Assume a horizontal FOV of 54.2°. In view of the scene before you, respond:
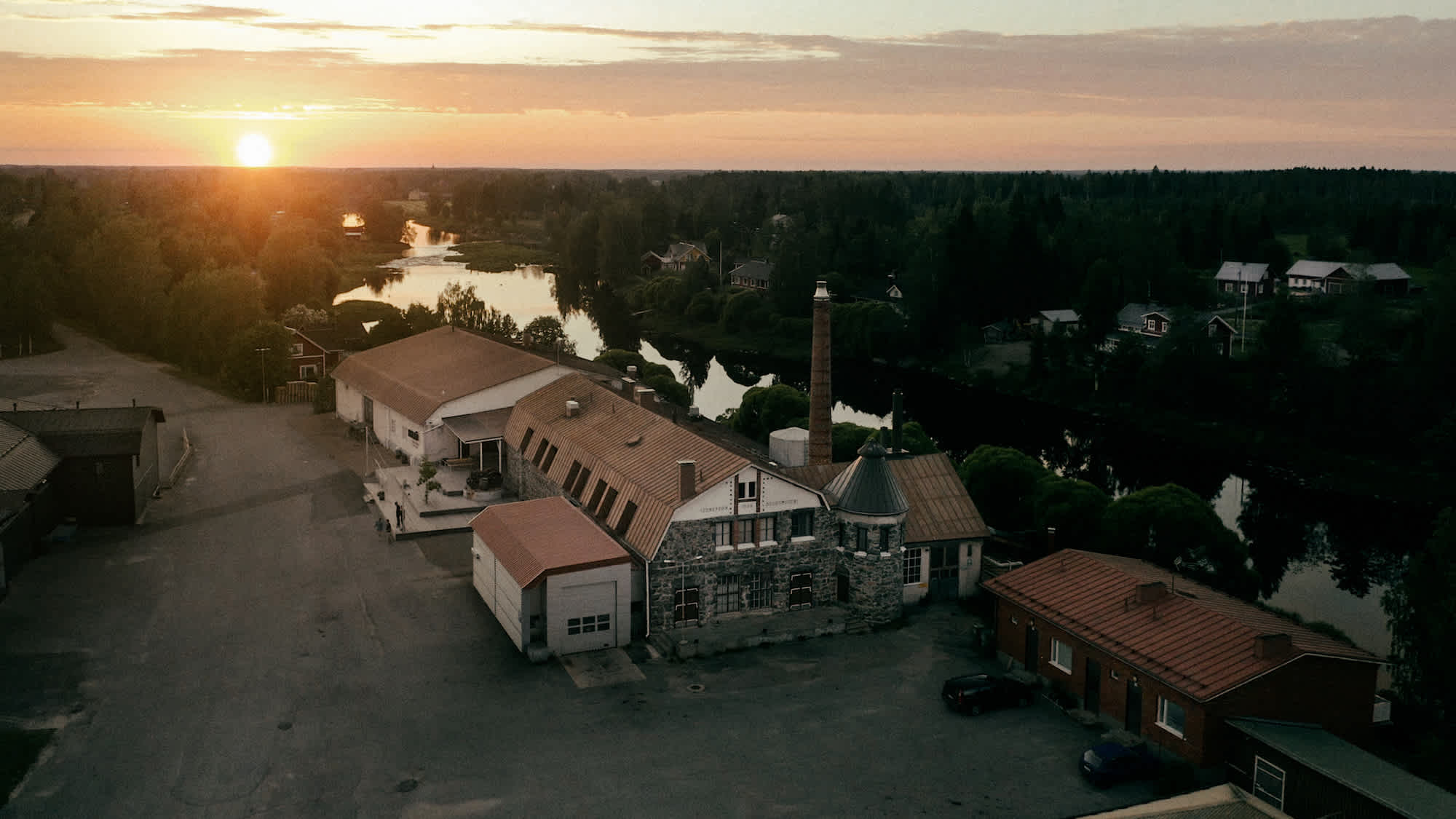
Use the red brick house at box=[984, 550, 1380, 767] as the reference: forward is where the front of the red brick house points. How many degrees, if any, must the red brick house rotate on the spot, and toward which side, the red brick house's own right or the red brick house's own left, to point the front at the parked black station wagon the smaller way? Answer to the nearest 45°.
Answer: approximately 45° to the red brick house's own right

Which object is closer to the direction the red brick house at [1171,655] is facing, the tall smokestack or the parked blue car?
the parked blue car

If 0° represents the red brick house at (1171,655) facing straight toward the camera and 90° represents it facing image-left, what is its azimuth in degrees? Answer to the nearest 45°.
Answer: approximately 45°

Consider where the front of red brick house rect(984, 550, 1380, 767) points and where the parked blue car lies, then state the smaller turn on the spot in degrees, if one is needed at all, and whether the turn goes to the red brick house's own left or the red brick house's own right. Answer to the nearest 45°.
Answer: approximately 45° to the red brick house's own left

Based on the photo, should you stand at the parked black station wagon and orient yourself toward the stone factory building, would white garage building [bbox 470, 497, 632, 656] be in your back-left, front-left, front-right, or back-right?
front-left

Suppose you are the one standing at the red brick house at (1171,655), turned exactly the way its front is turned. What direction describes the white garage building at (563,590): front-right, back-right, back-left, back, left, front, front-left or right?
front-right

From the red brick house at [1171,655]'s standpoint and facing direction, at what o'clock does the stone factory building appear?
The stone factory building is roughly at 2 o'clock from the red brick house.

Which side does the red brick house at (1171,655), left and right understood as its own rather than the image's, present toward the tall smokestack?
right

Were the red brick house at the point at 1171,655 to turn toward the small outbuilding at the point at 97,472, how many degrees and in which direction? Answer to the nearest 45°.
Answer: approximately 45° to its right
